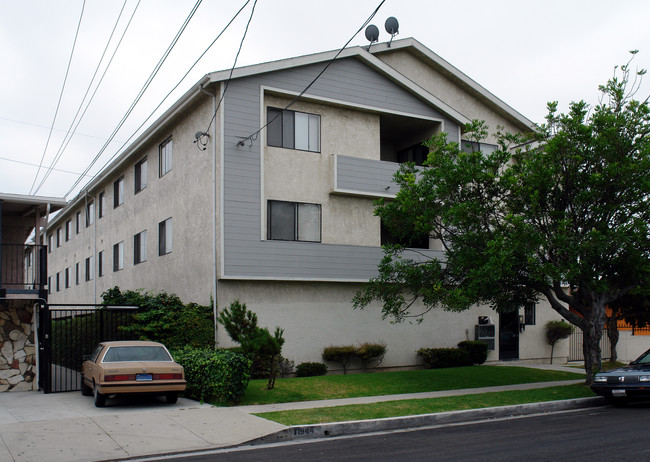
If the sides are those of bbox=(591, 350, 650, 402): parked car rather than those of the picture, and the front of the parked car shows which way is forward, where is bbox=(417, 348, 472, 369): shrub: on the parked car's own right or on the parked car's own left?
on the parked car's own right

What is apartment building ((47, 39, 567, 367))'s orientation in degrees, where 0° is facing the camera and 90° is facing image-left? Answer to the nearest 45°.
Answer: approximately 315°

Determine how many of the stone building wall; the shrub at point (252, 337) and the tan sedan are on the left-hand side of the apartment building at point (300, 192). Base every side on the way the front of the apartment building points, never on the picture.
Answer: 0

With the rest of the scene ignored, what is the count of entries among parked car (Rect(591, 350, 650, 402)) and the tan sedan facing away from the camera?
1

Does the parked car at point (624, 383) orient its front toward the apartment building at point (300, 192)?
no

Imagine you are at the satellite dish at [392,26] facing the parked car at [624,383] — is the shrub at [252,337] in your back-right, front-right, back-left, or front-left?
front-right

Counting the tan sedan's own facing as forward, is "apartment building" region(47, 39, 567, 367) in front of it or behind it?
in front

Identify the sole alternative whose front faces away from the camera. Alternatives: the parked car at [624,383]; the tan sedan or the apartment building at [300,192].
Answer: the tan sedan

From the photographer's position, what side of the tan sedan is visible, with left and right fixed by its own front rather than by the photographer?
back

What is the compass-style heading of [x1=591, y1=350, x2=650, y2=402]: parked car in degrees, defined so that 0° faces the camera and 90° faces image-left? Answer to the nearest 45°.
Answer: approximately 45°

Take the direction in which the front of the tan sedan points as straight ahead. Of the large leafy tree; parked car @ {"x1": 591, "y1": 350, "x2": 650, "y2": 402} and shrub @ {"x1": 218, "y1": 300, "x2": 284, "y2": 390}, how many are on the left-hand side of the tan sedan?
0

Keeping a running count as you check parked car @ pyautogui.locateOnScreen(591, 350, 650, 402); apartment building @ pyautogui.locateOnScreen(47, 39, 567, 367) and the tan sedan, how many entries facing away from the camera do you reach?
1
